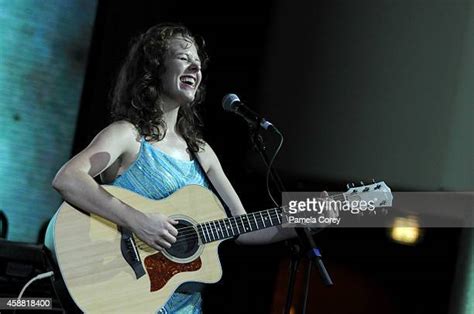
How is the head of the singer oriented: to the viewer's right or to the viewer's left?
to the viewer's right

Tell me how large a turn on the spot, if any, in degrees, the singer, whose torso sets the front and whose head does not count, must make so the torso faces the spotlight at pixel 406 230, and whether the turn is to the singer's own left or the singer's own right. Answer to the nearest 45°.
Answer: approximately 90° to the singer's own left

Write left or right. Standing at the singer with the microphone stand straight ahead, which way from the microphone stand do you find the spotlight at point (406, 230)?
left

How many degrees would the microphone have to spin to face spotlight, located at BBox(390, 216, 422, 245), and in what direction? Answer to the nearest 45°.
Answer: approximately 135° to its right

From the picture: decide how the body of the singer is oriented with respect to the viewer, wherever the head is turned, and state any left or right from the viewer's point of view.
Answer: facing the viewer and to the right of the viewer

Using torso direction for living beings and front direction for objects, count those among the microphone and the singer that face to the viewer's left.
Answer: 1

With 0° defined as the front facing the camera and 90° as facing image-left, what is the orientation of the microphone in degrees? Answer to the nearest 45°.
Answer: approximately 90°
